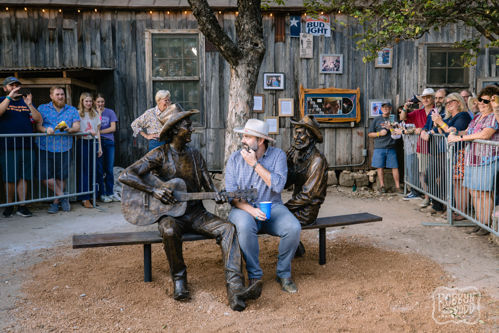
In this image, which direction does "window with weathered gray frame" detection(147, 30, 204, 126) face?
toward the camera

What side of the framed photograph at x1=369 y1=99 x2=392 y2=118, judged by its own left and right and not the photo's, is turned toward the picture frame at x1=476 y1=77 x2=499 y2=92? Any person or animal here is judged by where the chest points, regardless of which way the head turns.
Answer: left

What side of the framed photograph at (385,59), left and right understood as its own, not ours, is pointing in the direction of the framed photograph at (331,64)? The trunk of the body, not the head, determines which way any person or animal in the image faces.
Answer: right

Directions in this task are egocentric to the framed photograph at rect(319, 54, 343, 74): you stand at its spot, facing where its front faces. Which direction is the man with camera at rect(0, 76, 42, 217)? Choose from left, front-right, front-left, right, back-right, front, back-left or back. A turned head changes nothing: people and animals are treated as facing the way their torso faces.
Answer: front-right

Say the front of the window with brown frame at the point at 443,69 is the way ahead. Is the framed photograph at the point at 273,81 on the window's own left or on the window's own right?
on the window's own right

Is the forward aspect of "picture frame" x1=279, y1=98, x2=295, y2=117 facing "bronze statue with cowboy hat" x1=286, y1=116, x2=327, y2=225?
yes

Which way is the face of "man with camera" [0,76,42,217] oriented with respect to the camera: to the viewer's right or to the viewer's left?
to the viewer's right

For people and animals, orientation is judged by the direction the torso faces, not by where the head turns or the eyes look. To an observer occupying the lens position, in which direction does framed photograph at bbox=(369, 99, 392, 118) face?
facing the viewer
